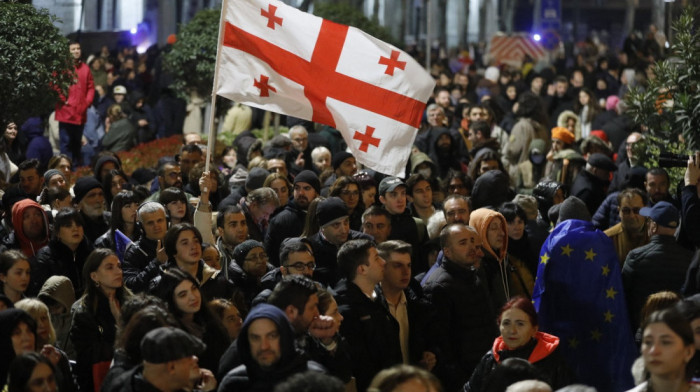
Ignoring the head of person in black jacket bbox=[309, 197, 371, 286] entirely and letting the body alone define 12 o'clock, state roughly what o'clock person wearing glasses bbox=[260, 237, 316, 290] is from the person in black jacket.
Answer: The person wearing glasses is roughly at 2 o'clock from the person in black jacket.

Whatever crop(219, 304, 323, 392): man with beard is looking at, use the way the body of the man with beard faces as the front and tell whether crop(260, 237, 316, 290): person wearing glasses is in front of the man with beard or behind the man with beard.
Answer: behind

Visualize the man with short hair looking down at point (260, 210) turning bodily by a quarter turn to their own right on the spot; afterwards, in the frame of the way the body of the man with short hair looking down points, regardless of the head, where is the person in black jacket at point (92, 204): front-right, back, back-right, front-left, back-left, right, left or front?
front-right
